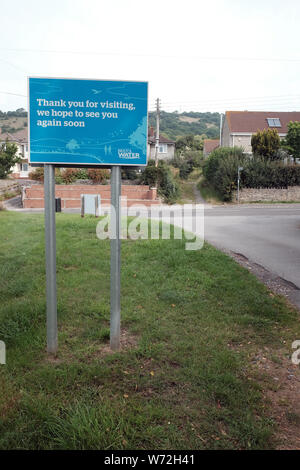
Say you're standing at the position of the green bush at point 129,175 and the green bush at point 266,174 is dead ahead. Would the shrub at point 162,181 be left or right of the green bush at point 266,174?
right

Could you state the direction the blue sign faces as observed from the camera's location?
facing the viewer

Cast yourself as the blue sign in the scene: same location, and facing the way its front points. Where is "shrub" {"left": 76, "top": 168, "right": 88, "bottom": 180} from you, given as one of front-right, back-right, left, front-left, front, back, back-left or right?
back

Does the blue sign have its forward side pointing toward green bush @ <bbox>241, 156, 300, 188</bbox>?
no

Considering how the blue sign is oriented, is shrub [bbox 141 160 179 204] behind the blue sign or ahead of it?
behind

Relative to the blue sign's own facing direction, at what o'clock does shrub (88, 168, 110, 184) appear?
The shrub is roughly at 6 o'clock from the blue sign.

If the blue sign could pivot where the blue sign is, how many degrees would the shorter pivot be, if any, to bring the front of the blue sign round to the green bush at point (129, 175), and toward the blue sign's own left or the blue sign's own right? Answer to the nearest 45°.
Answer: approximately 180°

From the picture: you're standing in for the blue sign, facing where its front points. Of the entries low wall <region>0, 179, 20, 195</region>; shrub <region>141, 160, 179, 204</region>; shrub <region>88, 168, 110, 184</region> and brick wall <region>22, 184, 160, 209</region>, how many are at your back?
4

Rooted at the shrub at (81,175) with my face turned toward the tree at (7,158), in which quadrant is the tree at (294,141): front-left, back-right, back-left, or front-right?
back-right

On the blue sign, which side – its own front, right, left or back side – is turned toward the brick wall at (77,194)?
back

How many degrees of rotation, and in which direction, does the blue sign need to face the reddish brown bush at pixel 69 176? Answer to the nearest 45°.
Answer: approximately 180°
